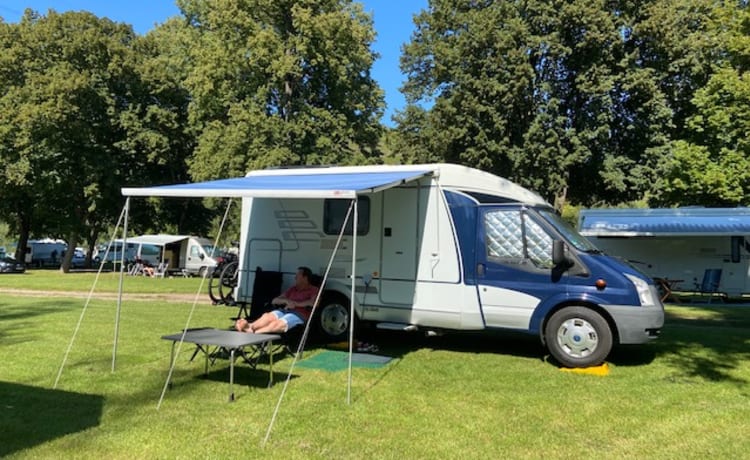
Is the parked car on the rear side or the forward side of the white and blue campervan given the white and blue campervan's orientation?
on the rear side

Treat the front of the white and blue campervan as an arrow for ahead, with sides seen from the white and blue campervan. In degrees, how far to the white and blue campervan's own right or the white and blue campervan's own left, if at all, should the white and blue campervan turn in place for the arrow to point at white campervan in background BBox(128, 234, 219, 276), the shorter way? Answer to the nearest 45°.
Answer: approximately 180°

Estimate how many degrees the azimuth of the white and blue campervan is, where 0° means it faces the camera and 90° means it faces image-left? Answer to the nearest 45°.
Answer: approximately 315°

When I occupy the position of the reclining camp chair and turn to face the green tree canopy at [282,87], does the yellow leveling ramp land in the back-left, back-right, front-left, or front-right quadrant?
back-right
